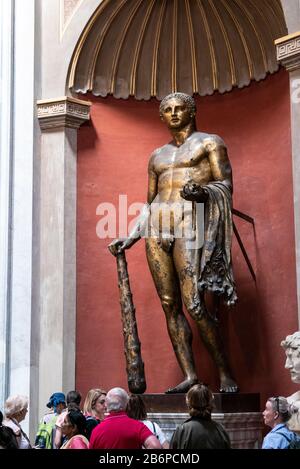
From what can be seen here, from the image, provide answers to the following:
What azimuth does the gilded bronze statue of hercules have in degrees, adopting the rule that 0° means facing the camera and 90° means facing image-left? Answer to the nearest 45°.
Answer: approximately 45°
